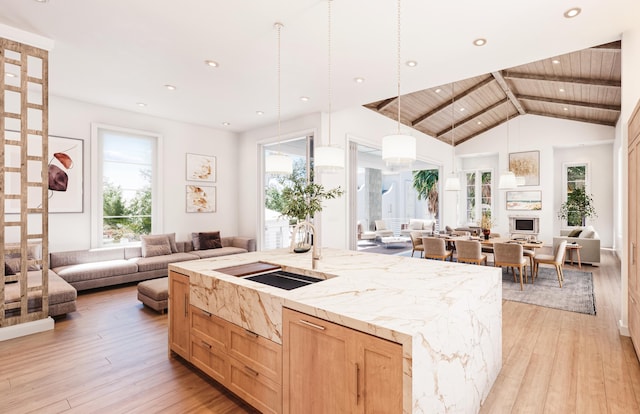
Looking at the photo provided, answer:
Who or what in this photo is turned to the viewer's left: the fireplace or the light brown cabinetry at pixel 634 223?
the light brown cabinetry

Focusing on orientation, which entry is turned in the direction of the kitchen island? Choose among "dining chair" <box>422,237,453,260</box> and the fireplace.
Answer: the fireplace

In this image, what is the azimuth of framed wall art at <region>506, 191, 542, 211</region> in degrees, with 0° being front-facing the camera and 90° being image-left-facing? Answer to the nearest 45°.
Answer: approximately 0°

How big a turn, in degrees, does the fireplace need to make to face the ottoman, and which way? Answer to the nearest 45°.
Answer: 0° — it already faces it

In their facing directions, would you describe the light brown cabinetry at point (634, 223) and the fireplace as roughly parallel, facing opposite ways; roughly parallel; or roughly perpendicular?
roughly perpendicular

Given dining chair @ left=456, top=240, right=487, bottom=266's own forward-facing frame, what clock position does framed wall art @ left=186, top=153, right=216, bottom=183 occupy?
The framed wall art is roughly at 7 o'clock from the dining chair.

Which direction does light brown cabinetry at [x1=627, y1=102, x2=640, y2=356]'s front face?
to the viewer's left

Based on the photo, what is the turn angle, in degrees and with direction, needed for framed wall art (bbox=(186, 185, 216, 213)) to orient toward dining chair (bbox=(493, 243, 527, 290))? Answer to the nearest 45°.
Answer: approximately 45° to its left
